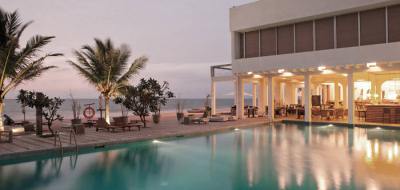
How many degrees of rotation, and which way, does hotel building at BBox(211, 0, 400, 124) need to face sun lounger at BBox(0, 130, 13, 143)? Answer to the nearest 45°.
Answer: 0° — it already faces it

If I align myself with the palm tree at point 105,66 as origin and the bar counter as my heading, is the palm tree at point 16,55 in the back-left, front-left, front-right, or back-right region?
back-right

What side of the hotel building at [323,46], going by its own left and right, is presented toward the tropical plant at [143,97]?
front

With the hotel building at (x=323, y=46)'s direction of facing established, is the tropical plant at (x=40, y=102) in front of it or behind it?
in front

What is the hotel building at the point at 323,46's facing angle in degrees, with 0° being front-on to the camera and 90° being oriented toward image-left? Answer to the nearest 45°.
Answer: approximately 45°

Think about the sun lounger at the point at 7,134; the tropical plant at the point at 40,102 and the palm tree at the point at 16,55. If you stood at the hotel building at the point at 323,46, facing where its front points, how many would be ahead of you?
3
